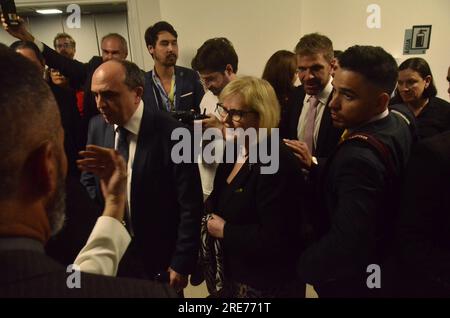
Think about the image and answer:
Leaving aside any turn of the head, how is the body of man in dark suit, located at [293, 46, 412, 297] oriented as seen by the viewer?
to the viewer's left

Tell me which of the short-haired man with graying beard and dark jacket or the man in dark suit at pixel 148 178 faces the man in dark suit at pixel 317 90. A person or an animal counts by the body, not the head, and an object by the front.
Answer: the short-haired man with graying beard and dark jacket

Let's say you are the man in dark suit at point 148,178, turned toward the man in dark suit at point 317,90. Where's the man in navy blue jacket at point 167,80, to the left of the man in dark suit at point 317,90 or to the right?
left

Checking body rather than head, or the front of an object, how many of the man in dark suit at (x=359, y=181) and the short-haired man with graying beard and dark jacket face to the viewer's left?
1

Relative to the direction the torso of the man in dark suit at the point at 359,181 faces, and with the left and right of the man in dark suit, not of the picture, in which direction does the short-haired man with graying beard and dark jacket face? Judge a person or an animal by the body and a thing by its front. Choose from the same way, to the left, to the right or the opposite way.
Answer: to the right

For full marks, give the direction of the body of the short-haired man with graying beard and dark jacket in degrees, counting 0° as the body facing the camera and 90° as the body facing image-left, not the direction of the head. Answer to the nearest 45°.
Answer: approximately 225°

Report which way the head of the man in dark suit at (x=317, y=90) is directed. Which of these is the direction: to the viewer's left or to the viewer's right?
to the viewer's left

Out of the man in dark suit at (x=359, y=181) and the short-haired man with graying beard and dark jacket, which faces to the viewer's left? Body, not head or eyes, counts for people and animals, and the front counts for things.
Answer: the man in dark suit

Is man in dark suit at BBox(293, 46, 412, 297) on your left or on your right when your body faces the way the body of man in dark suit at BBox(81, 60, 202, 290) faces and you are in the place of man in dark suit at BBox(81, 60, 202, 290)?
on your left

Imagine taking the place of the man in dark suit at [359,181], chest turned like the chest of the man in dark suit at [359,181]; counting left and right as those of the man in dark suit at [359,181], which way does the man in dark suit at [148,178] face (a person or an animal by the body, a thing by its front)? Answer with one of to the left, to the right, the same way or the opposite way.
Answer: to the left

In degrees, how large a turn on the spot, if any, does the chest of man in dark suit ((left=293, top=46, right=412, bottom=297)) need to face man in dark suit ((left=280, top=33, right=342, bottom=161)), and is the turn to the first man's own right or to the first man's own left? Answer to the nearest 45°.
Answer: approximately 90° to the first man's own right

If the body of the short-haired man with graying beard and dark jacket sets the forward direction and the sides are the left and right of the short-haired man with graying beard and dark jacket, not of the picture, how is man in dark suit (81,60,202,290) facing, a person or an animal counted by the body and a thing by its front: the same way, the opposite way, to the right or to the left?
the opposite way

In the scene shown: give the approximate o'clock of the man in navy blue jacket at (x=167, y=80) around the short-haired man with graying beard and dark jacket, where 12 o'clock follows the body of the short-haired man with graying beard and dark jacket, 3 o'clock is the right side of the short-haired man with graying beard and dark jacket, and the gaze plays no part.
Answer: The man in navy blue jacket is roughly at 11 o'clock from the short-haired man with graying beard and dark jacket.
